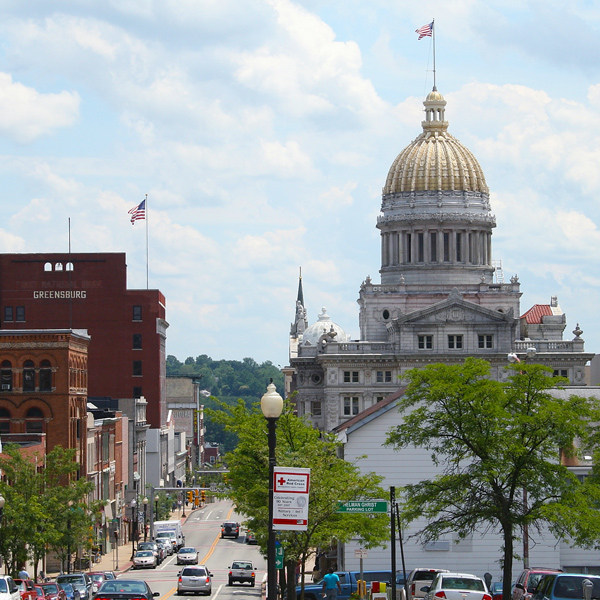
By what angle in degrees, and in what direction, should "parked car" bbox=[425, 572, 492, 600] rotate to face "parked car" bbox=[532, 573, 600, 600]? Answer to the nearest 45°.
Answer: approximately 135° to its right

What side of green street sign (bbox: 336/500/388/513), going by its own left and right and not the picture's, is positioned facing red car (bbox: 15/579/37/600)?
right

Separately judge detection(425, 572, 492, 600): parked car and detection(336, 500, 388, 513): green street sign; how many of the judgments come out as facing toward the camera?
1

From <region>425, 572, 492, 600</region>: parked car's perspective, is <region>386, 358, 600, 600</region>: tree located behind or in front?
in front

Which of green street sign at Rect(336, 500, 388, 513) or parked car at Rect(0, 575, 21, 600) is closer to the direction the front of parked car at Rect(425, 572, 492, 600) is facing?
the green street sign

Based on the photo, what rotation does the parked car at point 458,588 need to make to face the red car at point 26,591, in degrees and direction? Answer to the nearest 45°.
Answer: approximately 45° to its left

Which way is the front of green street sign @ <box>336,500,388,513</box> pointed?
toward the camera

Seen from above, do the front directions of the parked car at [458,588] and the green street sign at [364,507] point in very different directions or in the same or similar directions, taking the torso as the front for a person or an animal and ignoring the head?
very different directions

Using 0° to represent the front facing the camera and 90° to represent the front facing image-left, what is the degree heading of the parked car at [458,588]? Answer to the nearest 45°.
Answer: approximately 180°
